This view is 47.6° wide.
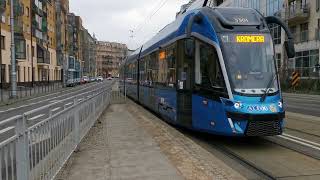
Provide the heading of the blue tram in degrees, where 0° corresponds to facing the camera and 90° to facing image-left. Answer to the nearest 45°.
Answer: approximately 315°

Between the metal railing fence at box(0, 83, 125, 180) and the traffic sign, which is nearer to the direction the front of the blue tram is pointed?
the metal railing fence

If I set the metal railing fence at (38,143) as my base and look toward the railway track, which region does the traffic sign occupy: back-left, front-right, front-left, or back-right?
front-left

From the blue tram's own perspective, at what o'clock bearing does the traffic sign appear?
The traffic sign is roughly at 8 o'clock from the blue tram.

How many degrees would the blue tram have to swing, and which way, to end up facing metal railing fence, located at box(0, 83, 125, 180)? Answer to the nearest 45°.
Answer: approximately 90° to its right

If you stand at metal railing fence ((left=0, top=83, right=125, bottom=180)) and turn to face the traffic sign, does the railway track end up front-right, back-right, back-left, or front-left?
front-right

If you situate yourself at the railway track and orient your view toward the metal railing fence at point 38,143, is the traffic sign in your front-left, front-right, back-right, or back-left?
back-right
